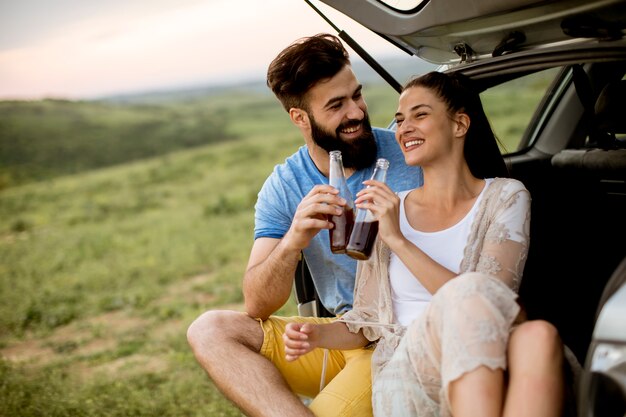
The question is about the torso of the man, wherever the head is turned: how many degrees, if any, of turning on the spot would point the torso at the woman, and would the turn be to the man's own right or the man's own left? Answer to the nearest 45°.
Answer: approximately 45° to the man's own left

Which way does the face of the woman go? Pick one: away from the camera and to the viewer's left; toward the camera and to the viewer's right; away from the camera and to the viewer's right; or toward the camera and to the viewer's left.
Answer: toward the camera and to the viewer's left

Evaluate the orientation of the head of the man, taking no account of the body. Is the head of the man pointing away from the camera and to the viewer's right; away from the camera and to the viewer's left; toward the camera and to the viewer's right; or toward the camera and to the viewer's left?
toward the camera and to the viewer's right

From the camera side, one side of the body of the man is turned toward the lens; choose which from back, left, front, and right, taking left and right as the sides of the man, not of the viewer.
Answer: front
